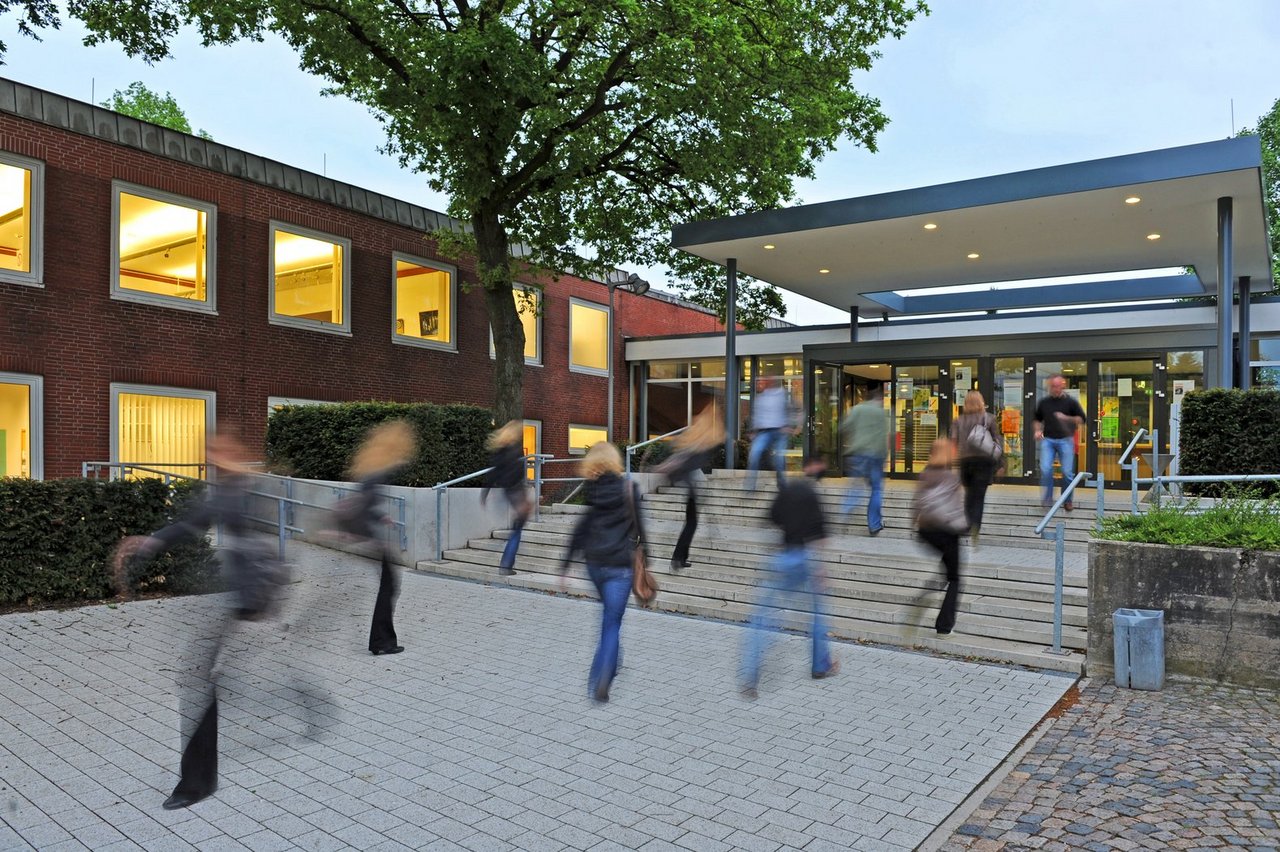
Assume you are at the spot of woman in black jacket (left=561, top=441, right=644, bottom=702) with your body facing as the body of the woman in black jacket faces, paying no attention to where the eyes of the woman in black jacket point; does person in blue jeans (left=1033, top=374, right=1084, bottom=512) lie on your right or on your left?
on your right

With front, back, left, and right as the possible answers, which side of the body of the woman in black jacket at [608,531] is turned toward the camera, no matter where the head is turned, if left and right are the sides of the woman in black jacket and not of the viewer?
back

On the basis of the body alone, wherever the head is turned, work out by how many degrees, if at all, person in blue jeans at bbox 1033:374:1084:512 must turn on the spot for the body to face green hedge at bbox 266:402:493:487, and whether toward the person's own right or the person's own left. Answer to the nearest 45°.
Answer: approximately 90° to the person's own right

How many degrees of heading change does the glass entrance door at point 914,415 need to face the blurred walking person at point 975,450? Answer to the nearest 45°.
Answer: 0° — it already faces them

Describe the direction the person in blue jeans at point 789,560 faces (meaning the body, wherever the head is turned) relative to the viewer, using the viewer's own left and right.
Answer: facing away from the viewer and to the right of the viewer

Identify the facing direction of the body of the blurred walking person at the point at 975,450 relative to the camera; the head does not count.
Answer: away from the camera

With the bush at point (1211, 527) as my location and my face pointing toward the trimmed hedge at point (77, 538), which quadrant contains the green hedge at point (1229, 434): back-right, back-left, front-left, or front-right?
back-right

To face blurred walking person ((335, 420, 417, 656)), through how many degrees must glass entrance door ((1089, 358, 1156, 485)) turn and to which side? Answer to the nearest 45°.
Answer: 0° — it already faces them

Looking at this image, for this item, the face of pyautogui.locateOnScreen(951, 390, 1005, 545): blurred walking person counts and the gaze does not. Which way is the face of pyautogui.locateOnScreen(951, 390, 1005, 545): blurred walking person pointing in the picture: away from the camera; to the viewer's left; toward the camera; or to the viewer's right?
away from the camera

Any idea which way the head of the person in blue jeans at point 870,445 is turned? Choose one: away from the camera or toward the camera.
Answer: away from the camera

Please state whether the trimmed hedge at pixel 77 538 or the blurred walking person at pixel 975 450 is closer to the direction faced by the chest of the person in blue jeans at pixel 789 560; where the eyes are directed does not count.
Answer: the blurred walking person

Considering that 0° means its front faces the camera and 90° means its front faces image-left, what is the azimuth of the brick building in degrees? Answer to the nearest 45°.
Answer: approximately 315°
